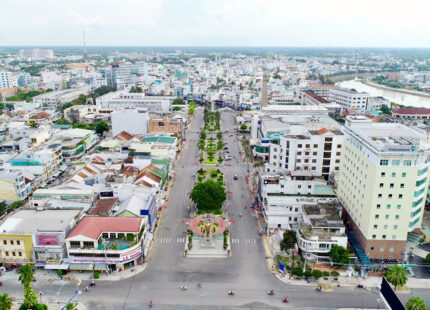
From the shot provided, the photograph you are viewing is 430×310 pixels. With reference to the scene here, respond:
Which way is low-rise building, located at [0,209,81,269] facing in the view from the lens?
facing the viewer

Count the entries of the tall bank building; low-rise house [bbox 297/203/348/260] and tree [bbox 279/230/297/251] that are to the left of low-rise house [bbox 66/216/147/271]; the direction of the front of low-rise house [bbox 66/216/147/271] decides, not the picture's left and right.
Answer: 3

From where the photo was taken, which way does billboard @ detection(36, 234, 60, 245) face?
toward the camera

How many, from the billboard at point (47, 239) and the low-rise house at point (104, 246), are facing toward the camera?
2

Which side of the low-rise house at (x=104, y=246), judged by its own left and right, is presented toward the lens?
front

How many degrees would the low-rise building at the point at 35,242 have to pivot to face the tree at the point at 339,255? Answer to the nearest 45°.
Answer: approximately 45° to its left

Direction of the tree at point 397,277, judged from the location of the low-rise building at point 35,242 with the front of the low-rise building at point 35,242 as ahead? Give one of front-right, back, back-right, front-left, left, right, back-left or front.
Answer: front-left

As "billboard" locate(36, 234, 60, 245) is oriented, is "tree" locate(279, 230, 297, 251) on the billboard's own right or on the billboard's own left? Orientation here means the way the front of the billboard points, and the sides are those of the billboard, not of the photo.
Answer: on the billboard's own left
